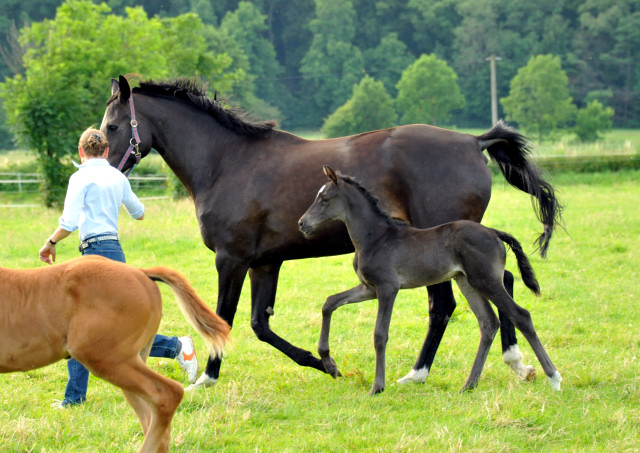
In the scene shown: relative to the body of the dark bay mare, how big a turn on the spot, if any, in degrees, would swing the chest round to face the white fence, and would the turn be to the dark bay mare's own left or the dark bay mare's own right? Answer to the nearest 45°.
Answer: approximately 45° to the dark bay mare's own right

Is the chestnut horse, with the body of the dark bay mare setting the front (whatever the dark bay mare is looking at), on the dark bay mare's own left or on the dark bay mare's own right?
on the dark bay mare's own left

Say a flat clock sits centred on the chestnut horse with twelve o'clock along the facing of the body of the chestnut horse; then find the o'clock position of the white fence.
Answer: The white fence is roughly at 3 o'clock from the chestnut horse.

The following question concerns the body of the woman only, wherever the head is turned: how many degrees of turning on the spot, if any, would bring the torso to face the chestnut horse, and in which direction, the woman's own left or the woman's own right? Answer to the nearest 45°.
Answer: approximately 135° to the woman's own left

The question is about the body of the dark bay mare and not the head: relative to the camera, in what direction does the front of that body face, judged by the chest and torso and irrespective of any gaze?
to the viewer's left

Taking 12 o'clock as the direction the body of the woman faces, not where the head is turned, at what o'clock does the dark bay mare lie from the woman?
The dark bay mare is roughly at 4 o'clock from the woman.

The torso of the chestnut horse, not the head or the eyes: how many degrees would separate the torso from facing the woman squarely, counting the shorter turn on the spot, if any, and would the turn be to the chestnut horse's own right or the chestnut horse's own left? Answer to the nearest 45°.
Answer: approximately 90° to the chestnut horse's own right

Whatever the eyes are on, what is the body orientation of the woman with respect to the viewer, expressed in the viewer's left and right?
facing away from the viewer and to the left of the viewer

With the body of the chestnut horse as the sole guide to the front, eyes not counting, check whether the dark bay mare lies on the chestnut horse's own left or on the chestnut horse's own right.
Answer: on the chestnut horse's own right

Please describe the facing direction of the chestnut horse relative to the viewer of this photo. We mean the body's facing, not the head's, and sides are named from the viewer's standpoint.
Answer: facing to the left of the viewer

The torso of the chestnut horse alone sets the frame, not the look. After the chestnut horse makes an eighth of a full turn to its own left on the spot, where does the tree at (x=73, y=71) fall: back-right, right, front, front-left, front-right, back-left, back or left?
back-right

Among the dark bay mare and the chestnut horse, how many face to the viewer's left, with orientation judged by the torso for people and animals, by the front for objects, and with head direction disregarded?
2
